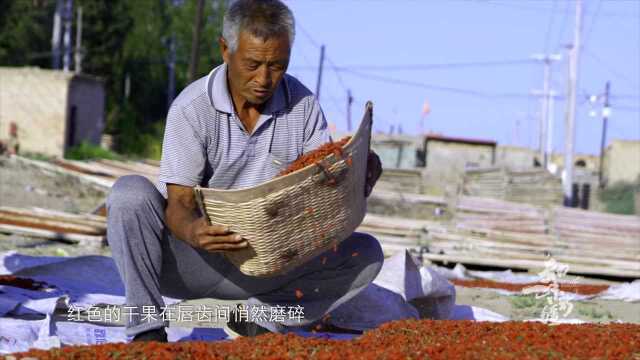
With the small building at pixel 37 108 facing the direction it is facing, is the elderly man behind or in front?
in front

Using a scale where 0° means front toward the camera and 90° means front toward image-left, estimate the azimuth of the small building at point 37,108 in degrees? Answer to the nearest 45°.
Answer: approximately 315°

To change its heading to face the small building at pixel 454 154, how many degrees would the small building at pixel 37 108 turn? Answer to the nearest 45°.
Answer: approximately 90° to its left

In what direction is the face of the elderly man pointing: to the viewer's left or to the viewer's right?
to the viewer's right

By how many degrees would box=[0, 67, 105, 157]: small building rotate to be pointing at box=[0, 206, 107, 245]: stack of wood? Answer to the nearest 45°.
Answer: approximately 45° to its right

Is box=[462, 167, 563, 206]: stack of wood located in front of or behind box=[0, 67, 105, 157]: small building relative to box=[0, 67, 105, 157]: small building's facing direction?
in front

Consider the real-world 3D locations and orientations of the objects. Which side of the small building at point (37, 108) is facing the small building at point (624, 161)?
left

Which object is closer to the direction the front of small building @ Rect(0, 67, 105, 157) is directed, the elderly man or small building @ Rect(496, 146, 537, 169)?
the elderly man
